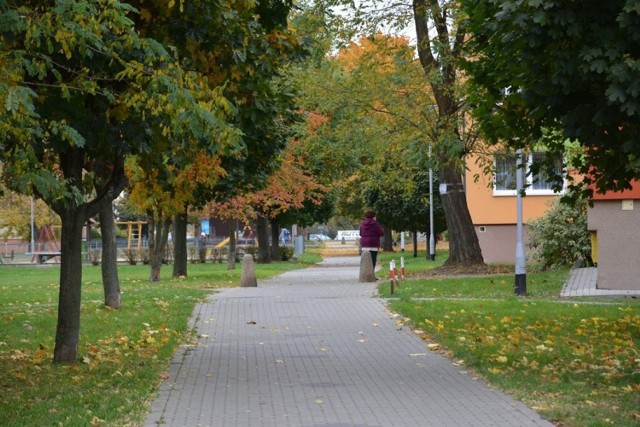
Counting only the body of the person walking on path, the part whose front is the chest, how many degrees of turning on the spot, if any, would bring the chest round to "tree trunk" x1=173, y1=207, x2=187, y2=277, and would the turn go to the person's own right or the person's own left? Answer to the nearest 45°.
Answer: approximately 45° to the person's own left

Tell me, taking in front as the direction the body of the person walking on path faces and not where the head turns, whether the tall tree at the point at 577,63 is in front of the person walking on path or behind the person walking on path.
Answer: behind

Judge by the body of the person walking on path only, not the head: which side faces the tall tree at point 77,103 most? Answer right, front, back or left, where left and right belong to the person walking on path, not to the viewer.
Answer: back

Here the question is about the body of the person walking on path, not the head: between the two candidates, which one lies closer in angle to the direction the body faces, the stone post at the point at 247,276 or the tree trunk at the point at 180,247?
the tree trunk

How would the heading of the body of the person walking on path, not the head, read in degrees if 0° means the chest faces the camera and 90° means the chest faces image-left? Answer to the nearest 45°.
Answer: approximately 180°

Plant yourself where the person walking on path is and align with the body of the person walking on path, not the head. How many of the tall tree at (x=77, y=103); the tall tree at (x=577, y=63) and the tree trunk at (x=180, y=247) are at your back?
2

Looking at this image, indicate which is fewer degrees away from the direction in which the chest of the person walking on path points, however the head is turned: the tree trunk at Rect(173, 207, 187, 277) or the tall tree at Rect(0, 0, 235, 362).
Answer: the tree trunk
